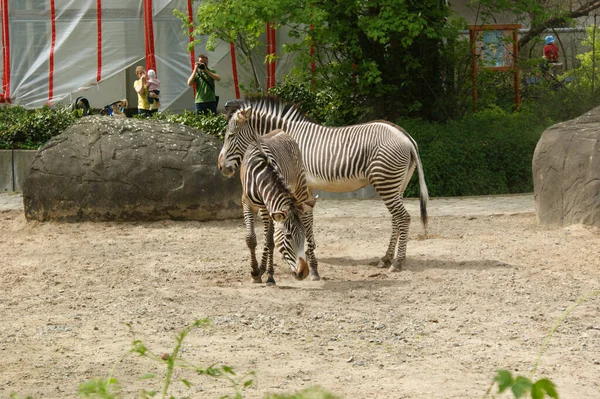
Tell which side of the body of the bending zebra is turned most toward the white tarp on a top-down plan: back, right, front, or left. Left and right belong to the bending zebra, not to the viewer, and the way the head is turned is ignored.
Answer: back

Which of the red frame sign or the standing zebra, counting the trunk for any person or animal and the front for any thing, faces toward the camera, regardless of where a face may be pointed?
the red frame sign

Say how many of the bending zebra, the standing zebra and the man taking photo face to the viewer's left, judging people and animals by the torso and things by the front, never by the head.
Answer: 1

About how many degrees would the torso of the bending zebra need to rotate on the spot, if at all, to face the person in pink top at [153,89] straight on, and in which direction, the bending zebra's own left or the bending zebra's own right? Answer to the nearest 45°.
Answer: approximately 180°

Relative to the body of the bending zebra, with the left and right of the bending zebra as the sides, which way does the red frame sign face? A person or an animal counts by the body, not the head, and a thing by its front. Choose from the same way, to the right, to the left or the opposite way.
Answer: the same way

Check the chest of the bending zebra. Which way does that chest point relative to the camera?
toward the camera

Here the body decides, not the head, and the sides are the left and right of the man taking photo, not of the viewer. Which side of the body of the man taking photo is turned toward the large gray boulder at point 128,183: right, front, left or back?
front

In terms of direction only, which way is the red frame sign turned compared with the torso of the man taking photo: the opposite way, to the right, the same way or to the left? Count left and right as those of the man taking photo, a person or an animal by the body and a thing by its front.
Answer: the same way

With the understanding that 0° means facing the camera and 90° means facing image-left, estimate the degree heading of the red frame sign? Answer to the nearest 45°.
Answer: approximately 0°

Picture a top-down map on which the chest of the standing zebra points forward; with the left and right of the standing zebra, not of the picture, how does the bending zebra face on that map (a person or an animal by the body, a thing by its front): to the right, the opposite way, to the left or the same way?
to the left

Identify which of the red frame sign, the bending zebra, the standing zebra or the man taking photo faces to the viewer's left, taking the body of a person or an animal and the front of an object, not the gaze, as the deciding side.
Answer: the standing zebra

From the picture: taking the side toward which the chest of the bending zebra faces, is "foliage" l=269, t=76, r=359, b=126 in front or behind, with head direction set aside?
behind

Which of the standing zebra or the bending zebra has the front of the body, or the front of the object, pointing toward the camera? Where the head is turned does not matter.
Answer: the bending zebra

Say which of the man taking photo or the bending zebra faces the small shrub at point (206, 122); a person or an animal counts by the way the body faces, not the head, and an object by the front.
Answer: the man taking photo

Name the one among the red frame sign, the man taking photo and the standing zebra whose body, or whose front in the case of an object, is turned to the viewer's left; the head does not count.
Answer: the standing zebra

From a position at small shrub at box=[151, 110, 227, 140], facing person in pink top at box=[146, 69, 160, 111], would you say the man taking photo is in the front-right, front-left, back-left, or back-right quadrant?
front-right

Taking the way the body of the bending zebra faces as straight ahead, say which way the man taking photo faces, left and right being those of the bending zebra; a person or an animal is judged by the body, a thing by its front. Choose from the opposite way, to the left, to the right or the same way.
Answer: the same way

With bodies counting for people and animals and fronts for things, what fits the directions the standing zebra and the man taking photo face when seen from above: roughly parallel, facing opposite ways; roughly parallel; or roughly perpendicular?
roughly perpendicular

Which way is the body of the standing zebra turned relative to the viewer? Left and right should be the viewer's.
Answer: facing to the left of the viewer
